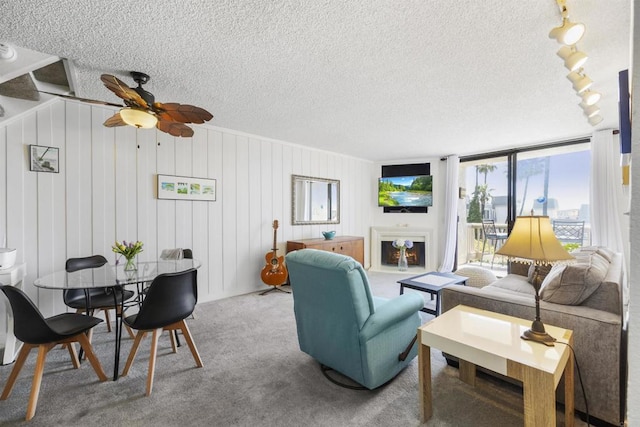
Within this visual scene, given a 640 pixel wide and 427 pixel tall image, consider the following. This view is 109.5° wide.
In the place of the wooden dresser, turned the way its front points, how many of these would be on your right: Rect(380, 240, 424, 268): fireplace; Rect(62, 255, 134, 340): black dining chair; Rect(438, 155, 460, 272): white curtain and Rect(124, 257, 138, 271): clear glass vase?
2

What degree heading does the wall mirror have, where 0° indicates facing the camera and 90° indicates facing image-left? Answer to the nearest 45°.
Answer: approximately 315°

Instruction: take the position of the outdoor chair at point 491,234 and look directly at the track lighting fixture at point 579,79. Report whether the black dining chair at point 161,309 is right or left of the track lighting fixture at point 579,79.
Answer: right

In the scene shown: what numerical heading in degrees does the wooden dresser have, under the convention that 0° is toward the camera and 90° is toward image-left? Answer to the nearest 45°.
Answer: approximately 315°

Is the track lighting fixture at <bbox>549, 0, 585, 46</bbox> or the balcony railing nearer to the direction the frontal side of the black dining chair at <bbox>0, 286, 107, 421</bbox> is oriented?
the balcony railing

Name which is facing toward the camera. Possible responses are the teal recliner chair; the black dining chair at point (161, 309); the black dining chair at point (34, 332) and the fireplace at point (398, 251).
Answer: the fireplace

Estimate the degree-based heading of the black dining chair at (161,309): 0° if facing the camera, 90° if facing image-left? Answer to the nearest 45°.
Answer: approximately 135°

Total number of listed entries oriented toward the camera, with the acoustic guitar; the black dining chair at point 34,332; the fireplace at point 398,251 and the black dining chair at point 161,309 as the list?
2
